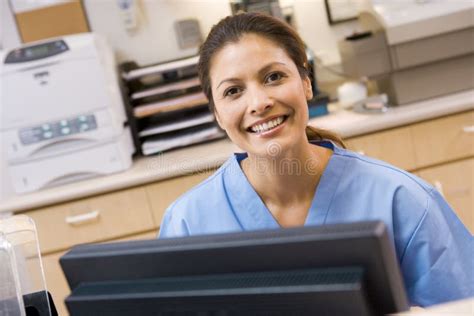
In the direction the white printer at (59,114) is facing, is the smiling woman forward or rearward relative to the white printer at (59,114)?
forward

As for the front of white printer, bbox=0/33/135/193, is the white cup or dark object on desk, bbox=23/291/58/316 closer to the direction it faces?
the dark object on desk

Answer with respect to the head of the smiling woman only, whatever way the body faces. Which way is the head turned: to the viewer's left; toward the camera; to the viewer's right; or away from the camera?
toward the camera

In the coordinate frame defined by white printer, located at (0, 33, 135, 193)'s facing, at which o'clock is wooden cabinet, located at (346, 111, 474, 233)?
The wooden cabinet is roughly at 10 o'clock from the white printer.

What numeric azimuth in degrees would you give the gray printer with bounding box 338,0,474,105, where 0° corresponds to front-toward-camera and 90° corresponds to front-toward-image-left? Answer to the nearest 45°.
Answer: approximately 45°

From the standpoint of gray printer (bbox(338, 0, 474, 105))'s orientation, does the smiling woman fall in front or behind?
in front

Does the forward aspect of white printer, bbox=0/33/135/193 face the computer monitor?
yes

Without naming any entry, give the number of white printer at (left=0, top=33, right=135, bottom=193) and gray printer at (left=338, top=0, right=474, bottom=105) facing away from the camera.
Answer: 0

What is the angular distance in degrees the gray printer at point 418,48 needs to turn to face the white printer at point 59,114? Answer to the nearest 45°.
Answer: approximately 45° to its right

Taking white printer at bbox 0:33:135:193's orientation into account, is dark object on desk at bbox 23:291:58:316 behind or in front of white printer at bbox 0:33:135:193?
in front

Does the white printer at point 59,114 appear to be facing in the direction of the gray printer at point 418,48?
no

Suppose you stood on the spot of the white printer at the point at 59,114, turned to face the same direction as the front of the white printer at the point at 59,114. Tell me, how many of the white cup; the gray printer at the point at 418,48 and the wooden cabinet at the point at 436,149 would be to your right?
0

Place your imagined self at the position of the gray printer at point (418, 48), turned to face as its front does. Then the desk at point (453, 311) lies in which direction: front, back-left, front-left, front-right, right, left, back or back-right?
front-left

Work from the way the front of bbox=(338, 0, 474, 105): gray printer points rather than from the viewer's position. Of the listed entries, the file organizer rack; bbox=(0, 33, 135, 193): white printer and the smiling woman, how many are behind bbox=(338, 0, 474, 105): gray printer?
0

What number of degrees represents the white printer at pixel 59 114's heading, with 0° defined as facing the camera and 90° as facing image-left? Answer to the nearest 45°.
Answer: approximately 0°
